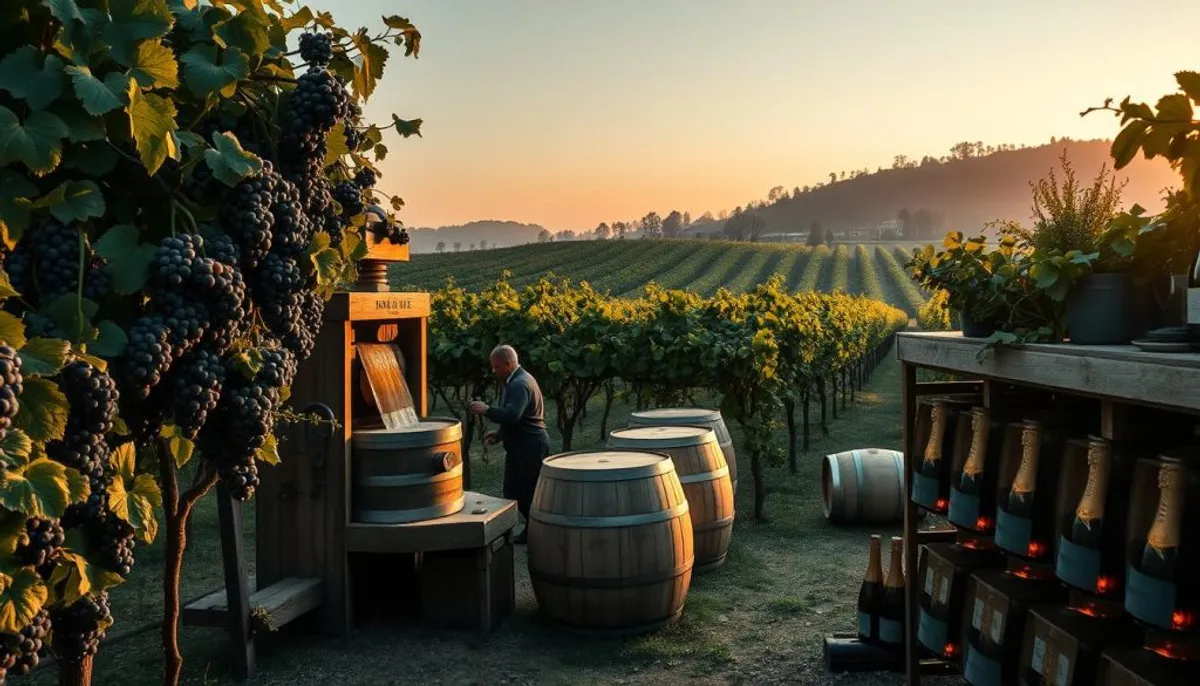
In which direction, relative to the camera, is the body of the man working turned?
to the viewer's left

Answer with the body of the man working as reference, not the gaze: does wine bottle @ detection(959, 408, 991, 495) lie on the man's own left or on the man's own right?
on the man's own left

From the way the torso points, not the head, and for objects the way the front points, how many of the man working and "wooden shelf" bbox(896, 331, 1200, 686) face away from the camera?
0

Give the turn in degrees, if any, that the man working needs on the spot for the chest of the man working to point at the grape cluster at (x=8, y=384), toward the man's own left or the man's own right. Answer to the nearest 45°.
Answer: approximately 90° to the man's own left

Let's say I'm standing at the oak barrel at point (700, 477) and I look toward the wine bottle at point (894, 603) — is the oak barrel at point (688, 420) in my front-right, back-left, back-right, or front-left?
back-left

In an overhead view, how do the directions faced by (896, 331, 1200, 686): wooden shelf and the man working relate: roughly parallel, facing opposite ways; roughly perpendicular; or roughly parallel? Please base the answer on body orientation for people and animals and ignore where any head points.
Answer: roughly parallel

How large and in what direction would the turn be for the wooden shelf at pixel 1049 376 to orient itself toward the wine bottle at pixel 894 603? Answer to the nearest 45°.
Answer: approximately 90° to its right

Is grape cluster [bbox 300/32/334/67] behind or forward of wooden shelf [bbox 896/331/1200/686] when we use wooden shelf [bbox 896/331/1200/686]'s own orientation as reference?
forward

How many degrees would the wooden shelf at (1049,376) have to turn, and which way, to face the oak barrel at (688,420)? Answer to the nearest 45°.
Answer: approximately 90° to its right

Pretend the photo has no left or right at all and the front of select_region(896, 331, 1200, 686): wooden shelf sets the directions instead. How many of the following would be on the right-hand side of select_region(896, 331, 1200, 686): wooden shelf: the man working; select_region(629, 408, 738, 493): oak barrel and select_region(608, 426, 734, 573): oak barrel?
3

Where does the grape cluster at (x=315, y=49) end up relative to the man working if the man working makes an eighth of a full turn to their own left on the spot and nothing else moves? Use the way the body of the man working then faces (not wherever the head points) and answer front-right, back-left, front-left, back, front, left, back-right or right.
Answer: front-left

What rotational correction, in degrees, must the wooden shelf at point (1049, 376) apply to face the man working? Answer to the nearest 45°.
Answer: approximately 90° to its right

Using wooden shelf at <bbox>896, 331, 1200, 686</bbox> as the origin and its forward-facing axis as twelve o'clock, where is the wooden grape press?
The wooden grape press is roughly at 2 o'clock from the wooden shelf.

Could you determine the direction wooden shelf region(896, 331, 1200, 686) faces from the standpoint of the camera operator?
facing the viewer and to the left of the viewer
